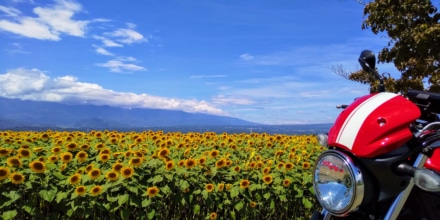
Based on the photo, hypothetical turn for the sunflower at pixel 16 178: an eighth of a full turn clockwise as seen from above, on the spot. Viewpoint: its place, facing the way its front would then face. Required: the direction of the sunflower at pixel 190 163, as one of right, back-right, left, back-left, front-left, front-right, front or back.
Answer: back-left

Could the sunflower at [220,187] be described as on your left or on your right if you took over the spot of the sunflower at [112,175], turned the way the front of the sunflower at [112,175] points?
on your left

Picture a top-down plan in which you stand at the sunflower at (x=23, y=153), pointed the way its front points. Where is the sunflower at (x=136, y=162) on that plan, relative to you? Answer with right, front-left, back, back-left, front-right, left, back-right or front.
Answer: front-left

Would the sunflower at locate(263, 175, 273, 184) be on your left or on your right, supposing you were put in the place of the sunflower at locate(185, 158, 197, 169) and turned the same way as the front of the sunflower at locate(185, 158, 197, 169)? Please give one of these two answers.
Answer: on your left

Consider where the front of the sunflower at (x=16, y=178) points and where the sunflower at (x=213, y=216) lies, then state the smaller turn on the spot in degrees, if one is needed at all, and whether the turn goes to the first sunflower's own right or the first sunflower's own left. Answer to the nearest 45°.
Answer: approximately 90° to the first sunflower's own left

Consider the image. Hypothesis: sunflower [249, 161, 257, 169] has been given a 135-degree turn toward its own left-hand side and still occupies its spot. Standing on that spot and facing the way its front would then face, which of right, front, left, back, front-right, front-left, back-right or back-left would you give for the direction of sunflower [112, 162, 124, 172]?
back

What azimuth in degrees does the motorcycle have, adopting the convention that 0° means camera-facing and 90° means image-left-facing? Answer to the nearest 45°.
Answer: approximately 45°

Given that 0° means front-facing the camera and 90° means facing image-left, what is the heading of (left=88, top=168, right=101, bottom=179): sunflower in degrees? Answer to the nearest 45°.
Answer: approximately 0°

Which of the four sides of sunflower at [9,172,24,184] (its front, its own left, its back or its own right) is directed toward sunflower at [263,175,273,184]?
left

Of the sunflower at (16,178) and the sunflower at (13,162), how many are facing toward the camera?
2

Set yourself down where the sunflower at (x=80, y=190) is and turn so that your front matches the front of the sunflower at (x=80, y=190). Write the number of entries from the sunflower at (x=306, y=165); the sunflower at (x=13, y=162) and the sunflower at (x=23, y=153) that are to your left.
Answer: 1

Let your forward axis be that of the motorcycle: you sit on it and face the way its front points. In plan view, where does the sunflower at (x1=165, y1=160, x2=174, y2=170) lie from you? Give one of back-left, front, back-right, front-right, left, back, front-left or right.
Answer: right

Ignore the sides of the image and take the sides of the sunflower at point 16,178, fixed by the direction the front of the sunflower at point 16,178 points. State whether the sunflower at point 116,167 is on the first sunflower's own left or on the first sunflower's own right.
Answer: on the first sunflower's own left

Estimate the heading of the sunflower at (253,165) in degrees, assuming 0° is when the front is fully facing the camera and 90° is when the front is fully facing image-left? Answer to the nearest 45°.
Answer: approximately 0°
